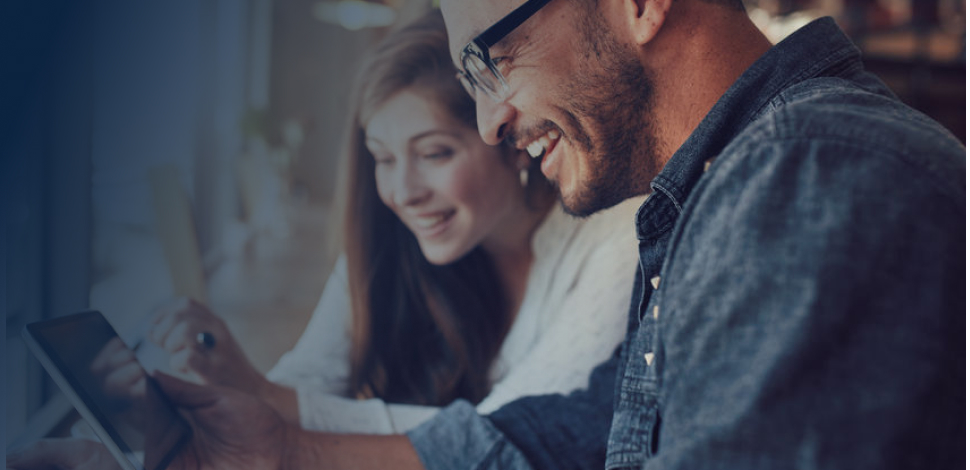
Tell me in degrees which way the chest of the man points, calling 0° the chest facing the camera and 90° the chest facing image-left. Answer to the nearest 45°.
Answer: approximately 90°

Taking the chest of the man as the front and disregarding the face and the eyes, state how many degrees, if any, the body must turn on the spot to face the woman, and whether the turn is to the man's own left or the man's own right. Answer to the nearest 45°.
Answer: approximately 45° to the man's own right

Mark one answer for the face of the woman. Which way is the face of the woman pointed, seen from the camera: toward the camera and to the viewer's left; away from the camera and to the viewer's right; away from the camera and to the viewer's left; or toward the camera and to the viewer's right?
toward the camera and to the viewer's left

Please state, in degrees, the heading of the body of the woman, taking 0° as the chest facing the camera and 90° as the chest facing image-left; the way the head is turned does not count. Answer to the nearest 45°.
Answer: approximately 45°

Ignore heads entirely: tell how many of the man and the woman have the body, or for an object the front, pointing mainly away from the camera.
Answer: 0

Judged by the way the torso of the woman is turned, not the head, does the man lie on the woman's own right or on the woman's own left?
on the woman's own left
